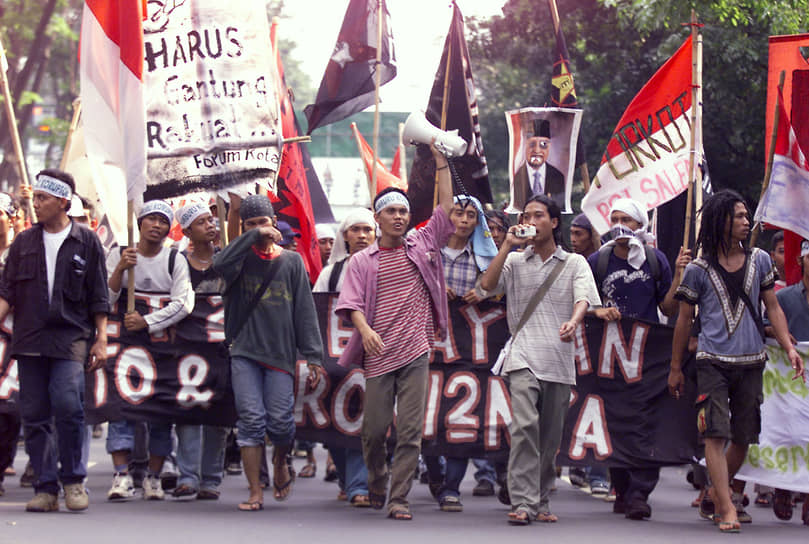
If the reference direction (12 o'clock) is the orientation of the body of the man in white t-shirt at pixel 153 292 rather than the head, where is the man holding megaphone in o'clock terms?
The man holding megaphone is roughly at 10 o'clock from the man in white t-shirt.

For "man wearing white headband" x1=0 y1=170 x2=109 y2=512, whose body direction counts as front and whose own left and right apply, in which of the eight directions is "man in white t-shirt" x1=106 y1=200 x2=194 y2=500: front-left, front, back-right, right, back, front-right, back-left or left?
back-left

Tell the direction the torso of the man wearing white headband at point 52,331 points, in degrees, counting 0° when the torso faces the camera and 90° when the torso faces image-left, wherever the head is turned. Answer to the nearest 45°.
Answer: approximately 0°

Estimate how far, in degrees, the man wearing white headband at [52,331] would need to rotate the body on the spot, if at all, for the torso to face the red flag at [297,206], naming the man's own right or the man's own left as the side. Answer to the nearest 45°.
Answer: approximately 135° to the man's own left

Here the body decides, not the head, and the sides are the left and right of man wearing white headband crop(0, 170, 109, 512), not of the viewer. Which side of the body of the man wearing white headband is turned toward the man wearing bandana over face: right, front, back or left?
left

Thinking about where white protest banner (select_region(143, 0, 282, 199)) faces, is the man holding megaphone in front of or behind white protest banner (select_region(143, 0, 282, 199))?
in front

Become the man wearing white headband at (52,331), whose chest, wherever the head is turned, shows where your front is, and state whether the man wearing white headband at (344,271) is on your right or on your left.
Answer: on your left

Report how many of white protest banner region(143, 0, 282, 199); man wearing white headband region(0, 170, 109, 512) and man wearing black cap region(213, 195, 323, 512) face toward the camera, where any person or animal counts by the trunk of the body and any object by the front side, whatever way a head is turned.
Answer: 3
